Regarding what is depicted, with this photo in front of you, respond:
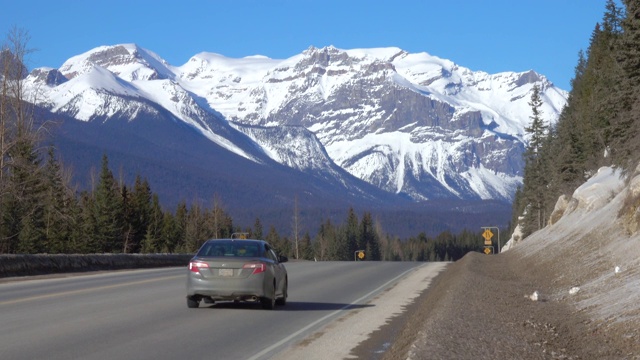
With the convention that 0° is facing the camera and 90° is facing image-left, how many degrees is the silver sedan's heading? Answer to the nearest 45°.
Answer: approximately 180°

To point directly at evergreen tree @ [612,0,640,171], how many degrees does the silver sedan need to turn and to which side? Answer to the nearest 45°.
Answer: approximately 45° to its right
